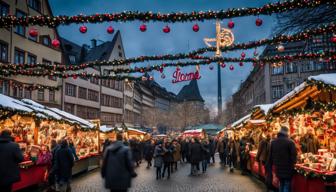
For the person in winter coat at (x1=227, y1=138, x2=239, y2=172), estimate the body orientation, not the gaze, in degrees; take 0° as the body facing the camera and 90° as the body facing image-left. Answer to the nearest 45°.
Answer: approximately 180°

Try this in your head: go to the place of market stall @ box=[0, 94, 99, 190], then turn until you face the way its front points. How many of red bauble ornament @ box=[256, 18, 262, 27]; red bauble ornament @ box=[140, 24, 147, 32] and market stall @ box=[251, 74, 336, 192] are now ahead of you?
3

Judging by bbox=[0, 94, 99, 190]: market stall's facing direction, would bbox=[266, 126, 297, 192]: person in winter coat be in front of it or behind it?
in front

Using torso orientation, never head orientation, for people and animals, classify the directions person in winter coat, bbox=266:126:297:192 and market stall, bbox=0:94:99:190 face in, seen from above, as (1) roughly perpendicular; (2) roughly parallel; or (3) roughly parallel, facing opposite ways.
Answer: roughly perpendicular

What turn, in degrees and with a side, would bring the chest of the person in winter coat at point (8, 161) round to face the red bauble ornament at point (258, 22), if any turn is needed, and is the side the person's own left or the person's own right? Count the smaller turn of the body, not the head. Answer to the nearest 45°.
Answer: approximately 90° to the person's own right

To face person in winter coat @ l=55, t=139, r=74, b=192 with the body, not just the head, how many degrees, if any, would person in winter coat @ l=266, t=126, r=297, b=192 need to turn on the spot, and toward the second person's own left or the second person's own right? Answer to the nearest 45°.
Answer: approximately 90° to the second person's own left

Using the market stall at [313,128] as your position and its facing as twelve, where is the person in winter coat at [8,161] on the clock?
The person in winter coat is roughly at 12 o'clock from the market stall.

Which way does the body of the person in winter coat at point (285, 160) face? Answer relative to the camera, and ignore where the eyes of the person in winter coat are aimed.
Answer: away from the camera

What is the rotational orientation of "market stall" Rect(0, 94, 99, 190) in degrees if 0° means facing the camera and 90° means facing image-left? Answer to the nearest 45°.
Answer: approximately 315°

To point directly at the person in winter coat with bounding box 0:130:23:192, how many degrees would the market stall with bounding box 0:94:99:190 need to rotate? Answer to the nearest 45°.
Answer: approximately 45° to its right

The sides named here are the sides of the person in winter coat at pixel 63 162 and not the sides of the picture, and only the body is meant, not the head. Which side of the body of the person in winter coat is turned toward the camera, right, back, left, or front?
back

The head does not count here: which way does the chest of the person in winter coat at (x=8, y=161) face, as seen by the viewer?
away from the camera

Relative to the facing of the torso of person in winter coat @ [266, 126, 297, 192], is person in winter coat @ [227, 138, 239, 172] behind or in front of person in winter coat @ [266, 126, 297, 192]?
in front

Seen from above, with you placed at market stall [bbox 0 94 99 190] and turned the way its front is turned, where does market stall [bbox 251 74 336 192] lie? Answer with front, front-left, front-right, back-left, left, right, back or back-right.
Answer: front
